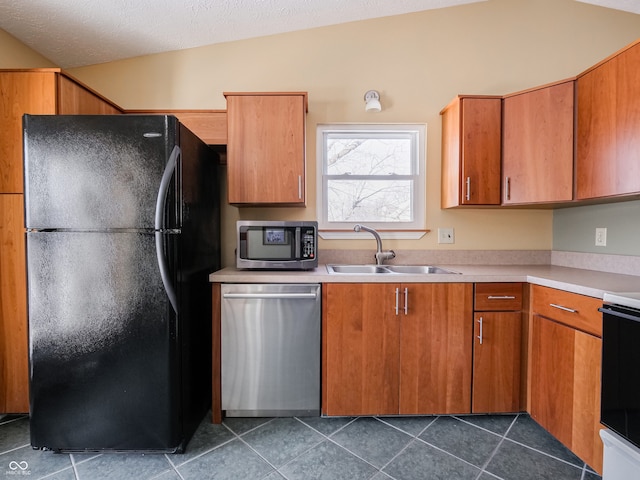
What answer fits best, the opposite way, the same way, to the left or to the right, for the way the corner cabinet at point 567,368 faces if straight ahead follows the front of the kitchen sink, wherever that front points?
to the right

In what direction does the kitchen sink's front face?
toward the camera

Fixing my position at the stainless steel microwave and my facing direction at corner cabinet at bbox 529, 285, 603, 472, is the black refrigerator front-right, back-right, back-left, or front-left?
back-right

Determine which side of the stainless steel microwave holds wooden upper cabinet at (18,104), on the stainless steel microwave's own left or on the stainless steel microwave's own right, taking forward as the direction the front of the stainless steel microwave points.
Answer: on the stainless steel microwave's own right

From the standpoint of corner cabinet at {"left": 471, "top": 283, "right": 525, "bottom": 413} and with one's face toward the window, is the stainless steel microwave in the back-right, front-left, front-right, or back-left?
front-left

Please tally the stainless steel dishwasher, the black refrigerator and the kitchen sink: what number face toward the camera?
3

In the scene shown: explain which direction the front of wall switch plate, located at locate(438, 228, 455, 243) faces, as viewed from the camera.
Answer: facing the viewer

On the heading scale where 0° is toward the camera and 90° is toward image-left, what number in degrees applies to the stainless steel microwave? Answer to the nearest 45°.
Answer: approximately 0°

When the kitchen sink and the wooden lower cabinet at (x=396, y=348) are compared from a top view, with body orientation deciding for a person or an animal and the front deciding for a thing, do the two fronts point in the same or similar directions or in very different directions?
same or similar directions
